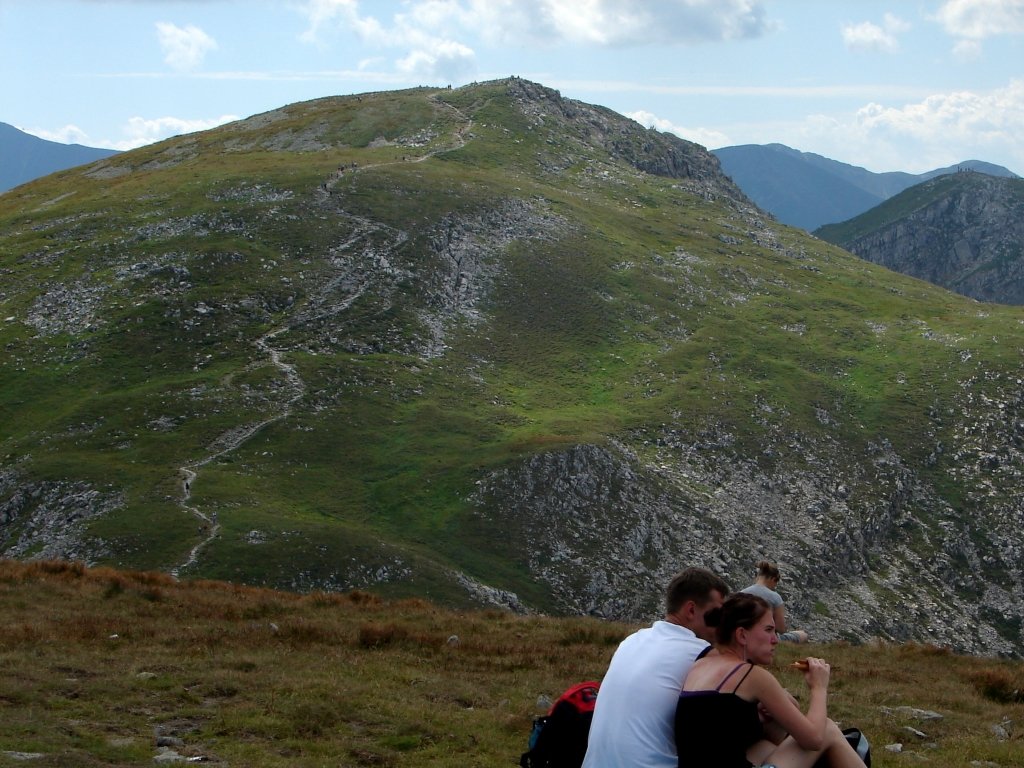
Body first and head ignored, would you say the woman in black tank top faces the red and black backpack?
no

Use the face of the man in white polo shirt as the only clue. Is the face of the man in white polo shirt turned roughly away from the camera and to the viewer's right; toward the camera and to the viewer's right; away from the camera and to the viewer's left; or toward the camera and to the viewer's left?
away from the camera and to the viewer's right

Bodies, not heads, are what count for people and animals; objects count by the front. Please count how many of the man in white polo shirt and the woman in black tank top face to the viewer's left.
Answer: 0

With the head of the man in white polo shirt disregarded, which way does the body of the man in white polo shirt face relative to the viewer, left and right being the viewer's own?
facing away from the viewer and to the right of the viewer

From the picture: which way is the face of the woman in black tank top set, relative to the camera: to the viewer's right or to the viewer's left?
to the viewer's right

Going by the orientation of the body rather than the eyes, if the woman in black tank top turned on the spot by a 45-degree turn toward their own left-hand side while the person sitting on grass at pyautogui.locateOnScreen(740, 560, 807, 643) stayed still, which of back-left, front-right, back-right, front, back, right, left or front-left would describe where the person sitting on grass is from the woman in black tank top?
front

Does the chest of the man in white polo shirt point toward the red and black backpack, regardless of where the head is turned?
no

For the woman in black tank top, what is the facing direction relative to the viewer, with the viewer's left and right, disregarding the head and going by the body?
facing away from the viewer and to the right of the viewer
